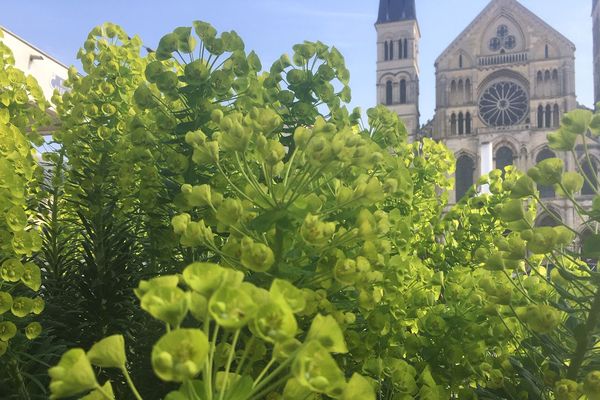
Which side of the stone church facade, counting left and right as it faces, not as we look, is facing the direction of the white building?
front

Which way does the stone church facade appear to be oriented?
toward the camera

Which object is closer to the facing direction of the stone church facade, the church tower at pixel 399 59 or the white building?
the white building

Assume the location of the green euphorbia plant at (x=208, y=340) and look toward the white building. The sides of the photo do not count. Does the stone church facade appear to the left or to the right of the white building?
right

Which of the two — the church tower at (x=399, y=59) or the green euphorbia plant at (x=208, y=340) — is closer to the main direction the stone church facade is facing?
the green euphorbia plant

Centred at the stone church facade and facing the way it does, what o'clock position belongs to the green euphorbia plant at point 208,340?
The green euphorbia plant is roughly at 12 o'clock from the stone church facade.

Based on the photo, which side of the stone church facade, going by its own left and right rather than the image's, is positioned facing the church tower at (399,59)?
right
